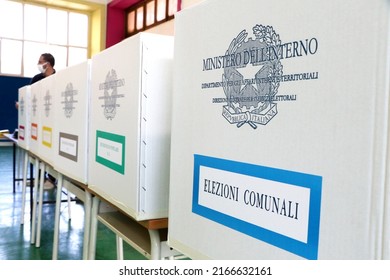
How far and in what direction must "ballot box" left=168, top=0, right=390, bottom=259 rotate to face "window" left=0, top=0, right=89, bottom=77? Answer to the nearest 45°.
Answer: approximately 90° to its right

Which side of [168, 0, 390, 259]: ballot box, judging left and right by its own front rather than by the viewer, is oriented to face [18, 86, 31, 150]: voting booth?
right

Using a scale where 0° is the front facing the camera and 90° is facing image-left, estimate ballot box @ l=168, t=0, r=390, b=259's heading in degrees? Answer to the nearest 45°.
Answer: approximately 45°

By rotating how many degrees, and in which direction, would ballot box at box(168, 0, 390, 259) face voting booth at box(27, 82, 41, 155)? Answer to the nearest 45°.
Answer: approximately 90° to its right

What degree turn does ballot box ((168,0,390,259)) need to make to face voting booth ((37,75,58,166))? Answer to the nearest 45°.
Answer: approximately 90° to its right
